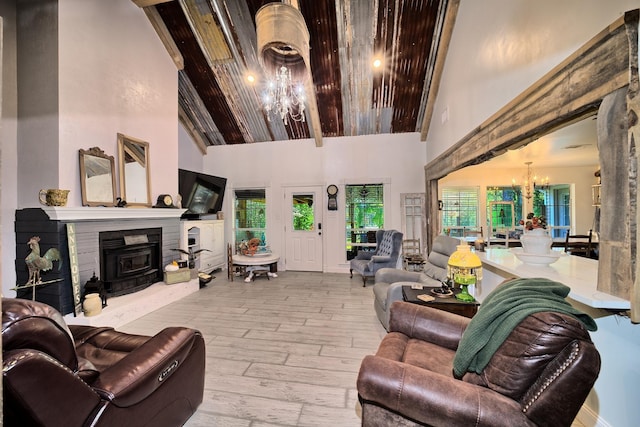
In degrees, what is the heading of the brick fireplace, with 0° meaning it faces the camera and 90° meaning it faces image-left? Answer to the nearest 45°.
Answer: approximately 315°

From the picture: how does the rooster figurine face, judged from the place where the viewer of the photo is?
facing to the left of the viewer

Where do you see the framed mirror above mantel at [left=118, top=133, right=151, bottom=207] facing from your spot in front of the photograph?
facing the viewer and to the right of the viewer

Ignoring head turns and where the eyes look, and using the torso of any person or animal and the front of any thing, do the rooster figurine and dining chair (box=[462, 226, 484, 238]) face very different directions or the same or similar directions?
very different directions

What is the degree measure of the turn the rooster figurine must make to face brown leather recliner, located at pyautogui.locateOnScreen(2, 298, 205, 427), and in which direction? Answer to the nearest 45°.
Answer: approximately 90° to its left

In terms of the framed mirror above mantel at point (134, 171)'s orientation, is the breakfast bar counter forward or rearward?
forward

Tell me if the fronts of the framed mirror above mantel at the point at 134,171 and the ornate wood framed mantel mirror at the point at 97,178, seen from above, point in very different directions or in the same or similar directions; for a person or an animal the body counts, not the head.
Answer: same or similar directions

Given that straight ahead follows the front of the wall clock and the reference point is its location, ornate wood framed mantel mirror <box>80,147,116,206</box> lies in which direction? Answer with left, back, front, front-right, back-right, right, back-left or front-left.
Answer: front-right

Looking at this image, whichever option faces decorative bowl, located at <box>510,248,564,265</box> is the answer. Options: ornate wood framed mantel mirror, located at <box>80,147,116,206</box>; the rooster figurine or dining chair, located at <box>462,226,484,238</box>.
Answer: the ornate wood framed mantel mirror

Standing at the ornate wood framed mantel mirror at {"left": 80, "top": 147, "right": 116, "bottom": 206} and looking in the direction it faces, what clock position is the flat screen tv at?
The flat screen tv is roughly at 9 o'clock from the ornate wood framed mantel mirror.

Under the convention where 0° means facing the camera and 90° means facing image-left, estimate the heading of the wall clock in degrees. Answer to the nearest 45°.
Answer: approximately 0°

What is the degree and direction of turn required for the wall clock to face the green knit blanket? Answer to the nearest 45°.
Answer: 0° — it already faces it

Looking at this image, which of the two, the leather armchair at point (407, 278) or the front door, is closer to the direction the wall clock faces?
the leather armchair

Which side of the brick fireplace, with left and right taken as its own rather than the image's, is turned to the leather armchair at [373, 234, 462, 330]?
front
